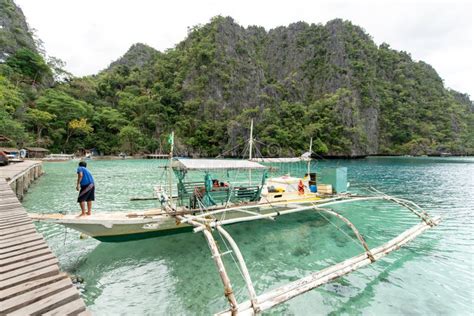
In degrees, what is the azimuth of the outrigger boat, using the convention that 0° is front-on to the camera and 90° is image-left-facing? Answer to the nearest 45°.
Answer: approximately 45°
